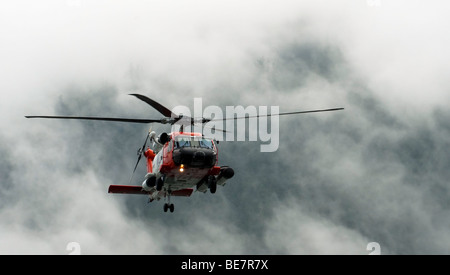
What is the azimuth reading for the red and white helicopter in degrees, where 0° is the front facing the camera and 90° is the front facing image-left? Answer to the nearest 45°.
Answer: approximately 0°
